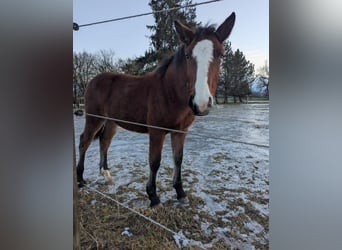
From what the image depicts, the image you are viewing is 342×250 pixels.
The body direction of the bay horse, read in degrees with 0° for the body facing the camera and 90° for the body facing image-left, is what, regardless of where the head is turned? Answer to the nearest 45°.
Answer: approximately 315°
